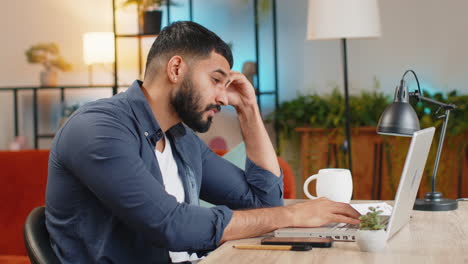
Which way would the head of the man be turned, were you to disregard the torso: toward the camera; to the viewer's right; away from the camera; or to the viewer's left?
to the viewer's right

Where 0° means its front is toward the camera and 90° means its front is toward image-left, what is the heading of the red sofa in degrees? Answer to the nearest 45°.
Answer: approximately 0°

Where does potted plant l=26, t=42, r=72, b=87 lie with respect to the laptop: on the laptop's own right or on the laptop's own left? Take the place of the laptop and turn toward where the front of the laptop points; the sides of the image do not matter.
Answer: on the laptop's own right

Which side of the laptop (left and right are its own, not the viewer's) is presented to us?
left

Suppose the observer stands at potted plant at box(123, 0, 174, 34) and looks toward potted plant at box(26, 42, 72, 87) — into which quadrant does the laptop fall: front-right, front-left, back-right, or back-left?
back-left

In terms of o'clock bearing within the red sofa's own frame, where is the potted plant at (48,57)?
The potted plant is roughly at 6 o'clock from the red sofa.

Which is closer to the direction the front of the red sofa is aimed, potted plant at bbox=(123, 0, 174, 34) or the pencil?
the pencil

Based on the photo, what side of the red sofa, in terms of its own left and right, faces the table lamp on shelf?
back

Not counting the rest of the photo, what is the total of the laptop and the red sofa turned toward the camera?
1
